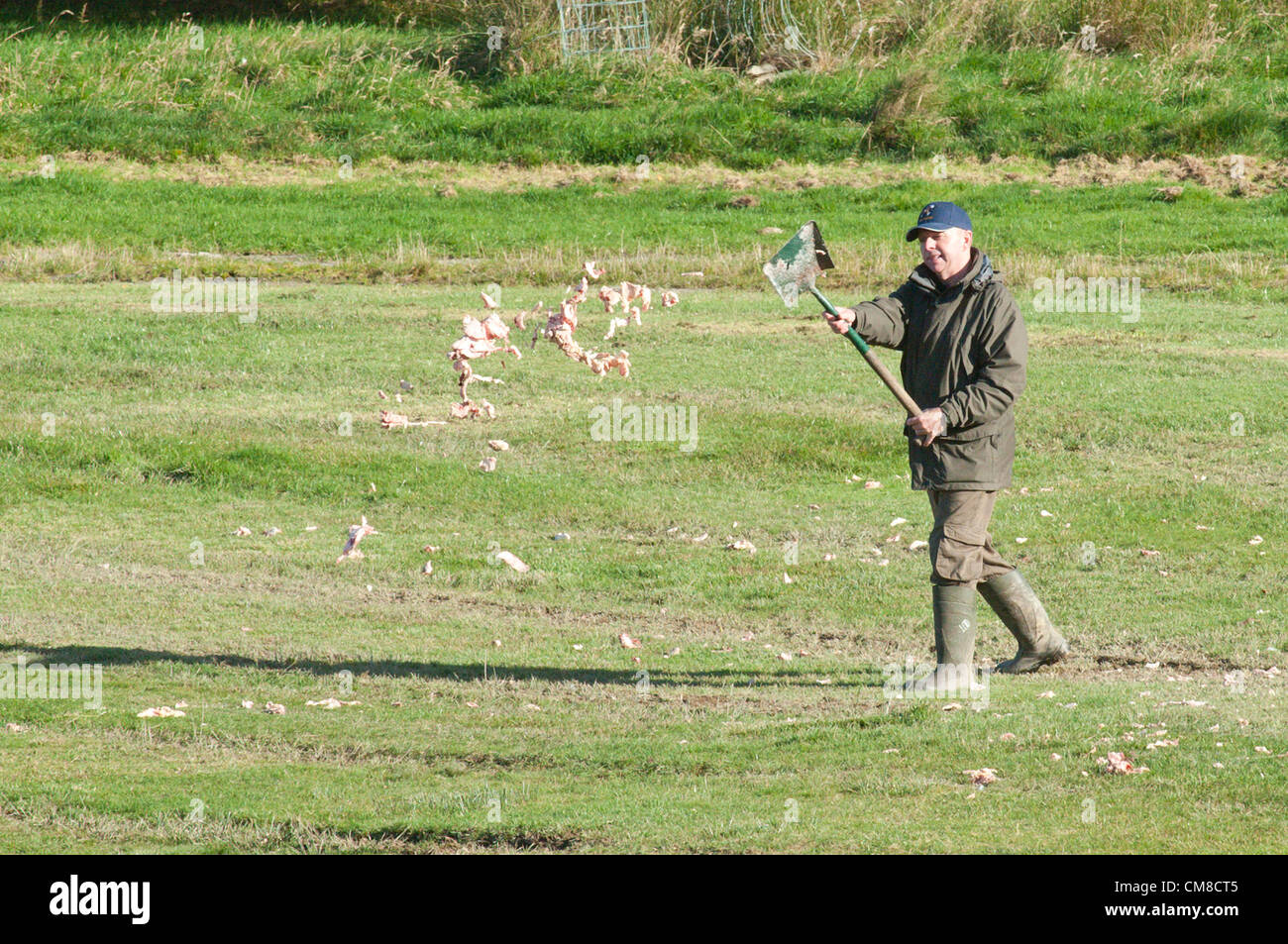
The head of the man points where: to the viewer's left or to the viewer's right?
to the viewer's left

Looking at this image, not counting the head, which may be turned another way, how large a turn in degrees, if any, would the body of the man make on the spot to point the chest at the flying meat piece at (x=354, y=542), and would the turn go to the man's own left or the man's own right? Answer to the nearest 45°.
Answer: approximately 90° to the man's own right

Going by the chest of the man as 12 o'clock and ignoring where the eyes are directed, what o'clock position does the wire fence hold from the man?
The wire fence is roughly at 4 o'clock from the man.

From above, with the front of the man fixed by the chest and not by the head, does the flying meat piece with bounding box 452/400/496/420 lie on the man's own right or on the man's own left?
on the man's own right

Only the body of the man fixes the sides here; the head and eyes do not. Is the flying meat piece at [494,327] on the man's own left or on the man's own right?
on the man's own right

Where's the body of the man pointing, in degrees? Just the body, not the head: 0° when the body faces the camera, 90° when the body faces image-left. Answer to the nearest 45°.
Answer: approximately 45°
